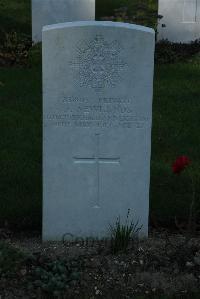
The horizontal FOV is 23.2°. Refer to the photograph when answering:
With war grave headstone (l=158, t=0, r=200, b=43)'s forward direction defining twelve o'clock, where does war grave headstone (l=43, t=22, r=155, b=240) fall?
war grave headstone (l=43, t=22, r=155, b=240) is roughly at 12 o'clock from war grave headstone (l=158, t=0, r=200, b=43).

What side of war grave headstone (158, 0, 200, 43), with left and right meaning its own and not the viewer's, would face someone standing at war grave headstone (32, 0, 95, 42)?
right

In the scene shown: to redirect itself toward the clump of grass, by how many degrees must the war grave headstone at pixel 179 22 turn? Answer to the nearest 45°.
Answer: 0° — it already faces it

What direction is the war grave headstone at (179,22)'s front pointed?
toward the camera

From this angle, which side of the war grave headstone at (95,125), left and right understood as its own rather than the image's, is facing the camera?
front

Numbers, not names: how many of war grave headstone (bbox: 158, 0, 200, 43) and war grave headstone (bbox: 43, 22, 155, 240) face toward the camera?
2

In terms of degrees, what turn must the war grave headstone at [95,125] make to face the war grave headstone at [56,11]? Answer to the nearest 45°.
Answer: approximately 180°

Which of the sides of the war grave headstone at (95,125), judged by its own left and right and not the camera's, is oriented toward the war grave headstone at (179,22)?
back
